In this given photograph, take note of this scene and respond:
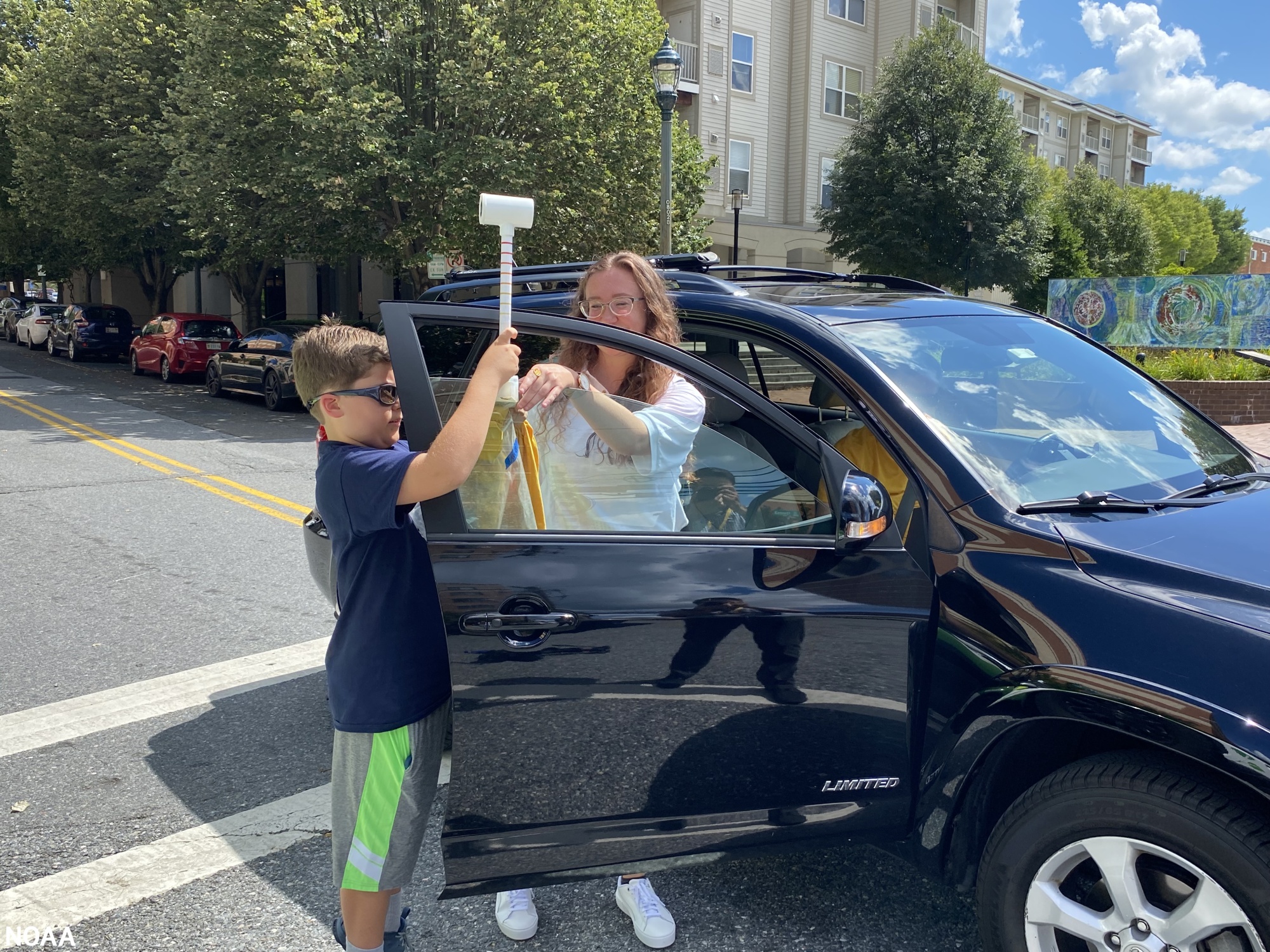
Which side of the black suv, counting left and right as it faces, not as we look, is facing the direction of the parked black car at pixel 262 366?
back

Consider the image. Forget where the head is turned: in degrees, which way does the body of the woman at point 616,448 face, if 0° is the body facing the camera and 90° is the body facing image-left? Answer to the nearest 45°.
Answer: approximately 0°

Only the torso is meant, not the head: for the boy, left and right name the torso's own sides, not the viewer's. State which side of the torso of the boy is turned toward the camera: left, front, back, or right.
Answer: right

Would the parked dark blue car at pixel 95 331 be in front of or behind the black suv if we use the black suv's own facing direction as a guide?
behind

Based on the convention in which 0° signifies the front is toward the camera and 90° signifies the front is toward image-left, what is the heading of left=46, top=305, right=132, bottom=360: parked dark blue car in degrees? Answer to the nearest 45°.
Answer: approximately 135°

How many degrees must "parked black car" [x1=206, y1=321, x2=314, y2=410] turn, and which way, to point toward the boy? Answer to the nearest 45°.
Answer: approximately 135° to its left

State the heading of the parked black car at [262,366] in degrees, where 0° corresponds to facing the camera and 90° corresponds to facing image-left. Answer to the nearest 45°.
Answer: approximately 135°

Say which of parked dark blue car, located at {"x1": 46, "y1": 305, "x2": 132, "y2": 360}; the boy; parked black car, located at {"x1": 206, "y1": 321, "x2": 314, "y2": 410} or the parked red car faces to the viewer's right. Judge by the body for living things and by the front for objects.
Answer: the boy

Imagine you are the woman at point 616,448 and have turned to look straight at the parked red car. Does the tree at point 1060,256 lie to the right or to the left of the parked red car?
right

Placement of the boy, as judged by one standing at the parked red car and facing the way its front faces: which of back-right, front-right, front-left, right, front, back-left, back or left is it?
back-left

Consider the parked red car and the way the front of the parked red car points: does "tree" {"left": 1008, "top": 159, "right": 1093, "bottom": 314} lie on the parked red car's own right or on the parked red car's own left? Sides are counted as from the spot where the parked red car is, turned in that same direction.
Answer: on the parked red car's own right

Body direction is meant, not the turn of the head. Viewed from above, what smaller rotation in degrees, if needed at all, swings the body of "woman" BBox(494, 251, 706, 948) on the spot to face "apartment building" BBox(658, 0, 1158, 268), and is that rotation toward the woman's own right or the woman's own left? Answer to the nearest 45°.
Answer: approximately 180°
